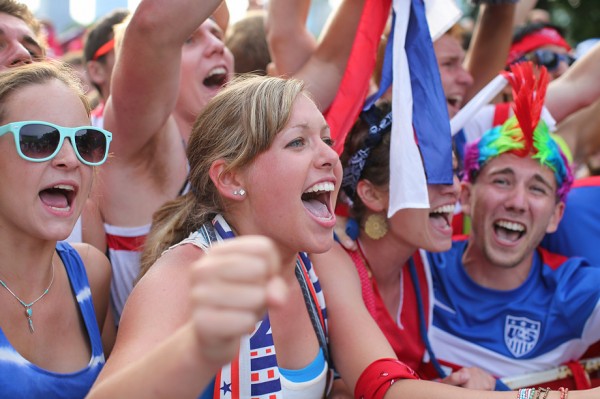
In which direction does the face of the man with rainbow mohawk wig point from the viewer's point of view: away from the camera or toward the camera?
toward the camera

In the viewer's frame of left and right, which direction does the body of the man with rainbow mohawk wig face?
facing the viewer
